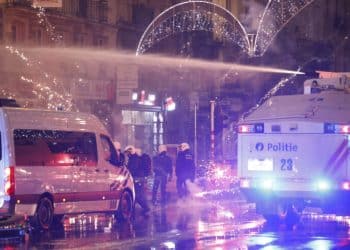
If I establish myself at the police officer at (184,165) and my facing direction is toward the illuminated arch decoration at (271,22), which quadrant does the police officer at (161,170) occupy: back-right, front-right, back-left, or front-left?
back-left

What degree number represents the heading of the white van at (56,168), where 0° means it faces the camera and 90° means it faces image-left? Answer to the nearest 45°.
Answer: approximately 225°

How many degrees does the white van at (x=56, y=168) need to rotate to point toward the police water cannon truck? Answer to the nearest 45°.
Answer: approximately 45° to its right

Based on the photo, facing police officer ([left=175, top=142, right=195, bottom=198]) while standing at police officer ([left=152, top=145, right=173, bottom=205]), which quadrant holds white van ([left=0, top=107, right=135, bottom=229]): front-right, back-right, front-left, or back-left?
back-right

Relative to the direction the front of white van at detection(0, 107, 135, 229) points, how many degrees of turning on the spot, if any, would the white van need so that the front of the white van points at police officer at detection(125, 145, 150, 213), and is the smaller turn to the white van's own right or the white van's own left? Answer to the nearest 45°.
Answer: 0° — it already faces them
